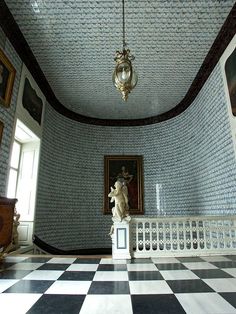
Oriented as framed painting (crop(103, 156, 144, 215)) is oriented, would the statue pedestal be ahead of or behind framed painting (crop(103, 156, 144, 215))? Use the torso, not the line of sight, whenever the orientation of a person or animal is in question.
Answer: ahead

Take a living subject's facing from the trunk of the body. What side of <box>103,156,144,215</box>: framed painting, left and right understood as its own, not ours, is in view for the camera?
front

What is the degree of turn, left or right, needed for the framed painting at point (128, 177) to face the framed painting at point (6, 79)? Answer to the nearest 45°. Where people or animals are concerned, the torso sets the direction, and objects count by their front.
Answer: approximately 45° to its right

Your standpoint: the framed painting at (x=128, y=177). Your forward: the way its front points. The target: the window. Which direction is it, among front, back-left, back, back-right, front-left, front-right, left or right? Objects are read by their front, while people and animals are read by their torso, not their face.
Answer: front-right

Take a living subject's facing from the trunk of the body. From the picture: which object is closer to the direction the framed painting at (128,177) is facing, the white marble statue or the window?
the white marble statue

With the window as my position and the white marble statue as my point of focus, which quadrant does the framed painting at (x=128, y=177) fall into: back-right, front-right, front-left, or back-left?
front-left

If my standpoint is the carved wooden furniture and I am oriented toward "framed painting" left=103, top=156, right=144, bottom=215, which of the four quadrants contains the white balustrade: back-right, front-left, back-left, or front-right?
front-right

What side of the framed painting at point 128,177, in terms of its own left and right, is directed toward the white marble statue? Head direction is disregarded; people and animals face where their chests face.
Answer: front

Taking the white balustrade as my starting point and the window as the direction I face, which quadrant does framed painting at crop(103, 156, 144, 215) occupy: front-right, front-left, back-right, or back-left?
front-right

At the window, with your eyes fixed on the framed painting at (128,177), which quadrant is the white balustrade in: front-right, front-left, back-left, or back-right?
front-right

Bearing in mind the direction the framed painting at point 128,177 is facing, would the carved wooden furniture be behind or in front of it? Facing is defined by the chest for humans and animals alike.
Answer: in front

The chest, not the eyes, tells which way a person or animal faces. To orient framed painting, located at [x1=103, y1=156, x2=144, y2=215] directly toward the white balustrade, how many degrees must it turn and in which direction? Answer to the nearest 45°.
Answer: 0° — it already faces it
